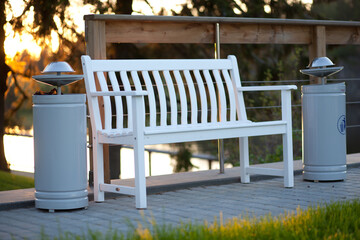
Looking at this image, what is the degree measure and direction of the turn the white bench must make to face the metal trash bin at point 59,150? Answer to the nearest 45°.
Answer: approximately 90° to its right

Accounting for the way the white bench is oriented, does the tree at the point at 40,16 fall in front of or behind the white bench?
behind

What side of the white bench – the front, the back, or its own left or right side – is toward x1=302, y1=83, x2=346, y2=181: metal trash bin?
left

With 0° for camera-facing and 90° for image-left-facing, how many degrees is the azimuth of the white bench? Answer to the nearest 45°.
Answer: approximately 315°
